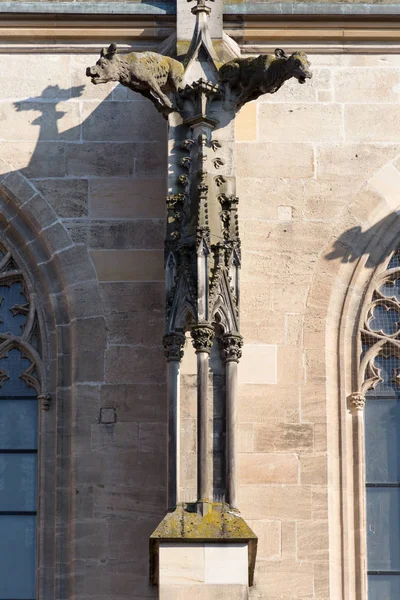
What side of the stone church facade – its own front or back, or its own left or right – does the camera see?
front
